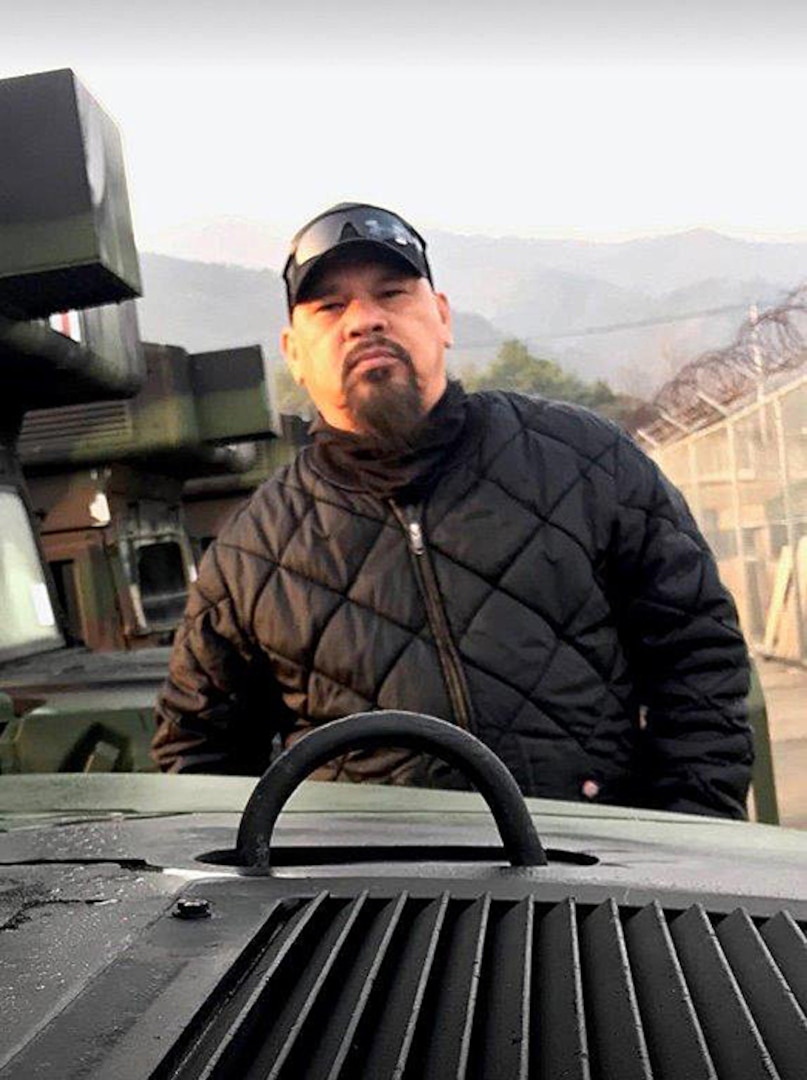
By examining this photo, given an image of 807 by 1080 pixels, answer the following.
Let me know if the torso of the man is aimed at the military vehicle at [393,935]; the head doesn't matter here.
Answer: yes

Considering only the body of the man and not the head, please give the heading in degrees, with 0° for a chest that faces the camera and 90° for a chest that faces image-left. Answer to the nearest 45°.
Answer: approximately 0°

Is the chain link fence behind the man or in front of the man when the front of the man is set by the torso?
behind

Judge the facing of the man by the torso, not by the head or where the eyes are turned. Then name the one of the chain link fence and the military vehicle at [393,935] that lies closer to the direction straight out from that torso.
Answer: the military vehicle
